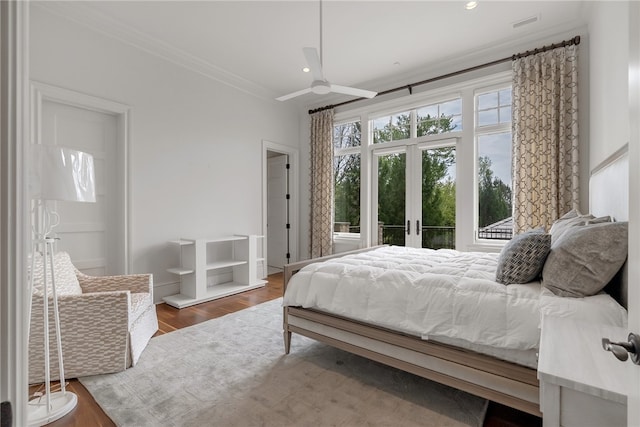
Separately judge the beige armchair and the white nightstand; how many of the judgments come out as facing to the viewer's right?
1

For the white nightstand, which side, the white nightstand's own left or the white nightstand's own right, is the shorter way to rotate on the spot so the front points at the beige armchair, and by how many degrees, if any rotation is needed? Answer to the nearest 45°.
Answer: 0° — it already faces it

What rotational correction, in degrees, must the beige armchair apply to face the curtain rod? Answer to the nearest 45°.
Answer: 0° — it already faces it

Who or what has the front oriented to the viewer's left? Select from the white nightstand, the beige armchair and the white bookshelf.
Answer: the white nightstand

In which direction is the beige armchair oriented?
to the viewer's right

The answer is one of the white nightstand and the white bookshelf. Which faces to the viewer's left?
the white nightstand

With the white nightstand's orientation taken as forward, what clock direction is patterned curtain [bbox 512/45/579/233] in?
The patterned curtain is roughly at 3 o'clock from the white nightstand.

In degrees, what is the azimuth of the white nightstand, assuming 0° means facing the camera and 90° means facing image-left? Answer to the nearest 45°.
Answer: approximately 90°

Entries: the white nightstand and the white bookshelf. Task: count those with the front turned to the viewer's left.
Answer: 1

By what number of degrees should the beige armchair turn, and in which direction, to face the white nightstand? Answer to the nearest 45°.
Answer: approximately 45° to its right
